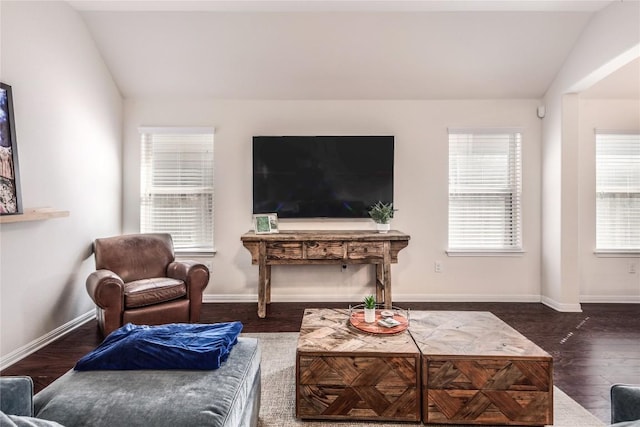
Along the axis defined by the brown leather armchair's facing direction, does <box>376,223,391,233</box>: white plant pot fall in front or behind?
in front

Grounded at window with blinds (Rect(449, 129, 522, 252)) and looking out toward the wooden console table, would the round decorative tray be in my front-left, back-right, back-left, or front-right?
front-left

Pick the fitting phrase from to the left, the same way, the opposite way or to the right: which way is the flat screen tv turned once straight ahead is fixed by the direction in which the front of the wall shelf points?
to the right

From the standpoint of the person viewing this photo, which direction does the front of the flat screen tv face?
facing the viewer

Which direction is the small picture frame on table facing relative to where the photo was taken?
toward the camera

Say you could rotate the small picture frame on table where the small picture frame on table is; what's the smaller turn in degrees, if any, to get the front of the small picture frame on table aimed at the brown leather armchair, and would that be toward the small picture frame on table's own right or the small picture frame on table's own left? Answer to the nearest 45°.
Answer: approximately 90° to the small picture frame on table's own right

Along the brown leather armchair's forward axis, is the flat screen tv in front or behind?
in front

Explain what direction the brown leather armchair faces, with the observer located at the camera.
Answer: facing the viewer and to the right of the viewer

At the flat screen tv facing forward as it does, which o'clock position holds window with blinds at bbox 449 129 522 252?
The window with blinds is roughly at 9 o'clock from the flat screen tv.

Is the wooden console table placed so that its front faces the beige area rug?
yes

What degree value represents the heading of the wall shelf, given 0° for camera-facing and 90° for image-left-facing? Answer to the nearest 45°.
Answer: approximately 315°

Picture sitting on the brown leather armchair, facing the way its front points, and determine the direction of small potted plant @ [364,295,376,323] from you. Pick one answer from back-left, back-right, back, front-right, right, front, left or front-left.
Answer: front

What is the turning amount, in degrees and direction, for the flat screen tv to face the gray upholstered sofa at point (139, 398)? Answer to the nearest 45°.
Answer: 0° — it already faces it

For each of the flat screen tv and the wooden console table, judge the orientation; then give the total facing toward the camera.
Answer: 2

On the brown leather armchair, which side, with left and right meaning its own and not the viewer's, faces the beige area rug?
front

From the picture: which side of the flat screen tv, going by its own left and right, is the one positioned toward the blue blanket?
front

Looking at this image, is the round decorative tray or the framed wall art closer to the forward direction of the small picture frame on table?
the round decorative tray
